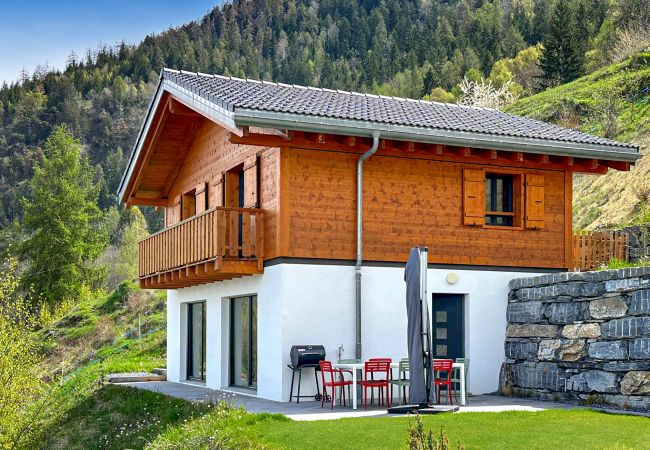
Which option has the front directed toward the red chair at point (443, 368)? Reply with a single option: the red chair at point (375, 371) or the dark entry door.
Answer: the dark entry door

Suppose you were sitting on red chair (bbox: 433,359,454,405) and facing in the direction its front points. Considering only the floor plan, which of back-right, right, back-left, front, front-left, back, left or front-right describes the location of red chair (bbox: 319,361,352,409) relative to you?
left

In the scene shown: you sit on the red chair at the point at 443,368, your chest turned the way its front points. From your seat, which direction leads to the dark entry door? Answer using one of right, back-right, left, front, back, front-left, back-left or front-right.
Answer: front

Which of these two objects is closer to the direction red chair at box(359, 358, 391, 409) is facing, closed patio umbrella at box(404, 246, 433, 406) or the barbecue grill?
the barbecue grill

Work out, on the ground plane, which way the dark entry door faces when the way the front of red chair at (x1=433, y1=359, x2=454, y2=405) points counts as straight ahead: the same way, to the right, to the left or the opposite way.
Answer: the opposite way

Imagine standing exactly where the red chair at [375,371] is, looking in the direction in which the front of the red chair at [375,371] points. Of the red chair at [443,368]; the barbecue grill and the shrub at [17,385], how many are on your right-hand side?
1

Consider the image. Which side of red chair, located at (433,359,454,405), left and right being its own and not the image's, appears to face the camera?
back

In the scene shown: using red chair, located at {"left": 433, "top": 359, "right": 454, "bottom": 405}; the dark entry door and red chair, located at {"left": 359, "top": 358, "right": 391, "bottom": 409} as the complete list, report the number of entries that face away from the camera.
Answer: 2

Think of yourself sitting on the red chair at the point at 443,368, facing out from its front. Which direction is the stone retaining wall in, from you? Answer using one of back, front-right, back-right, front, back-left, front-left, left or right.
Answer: right

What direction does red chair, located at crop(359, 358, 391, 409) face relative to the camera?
away from the camera

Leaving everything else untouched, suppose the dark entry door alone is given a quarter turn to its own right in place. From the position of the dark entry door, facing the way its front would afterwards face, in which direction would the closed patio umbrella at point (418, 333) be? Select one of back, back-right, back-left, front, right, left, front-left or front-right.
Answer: left

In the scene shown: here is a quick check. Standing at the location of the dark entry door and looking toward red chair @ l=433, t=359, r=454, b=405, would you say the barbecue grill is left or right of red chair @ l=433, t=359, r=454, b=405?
right

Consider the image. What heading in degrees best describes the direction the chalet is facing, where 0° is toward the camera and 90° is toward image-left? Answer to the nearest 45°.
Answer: approximately 45°

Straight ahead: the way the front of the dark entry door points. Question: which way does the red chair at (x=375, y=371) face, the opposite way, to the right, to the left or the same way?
the opposite way

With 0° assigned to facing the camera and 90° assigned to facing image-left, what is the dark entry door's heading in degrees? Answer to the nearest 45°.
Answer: approximately 0°

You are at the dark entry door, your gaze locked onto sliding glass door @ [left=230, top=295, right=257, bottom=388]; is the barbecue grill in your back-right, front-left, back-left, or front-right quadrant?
front-left
